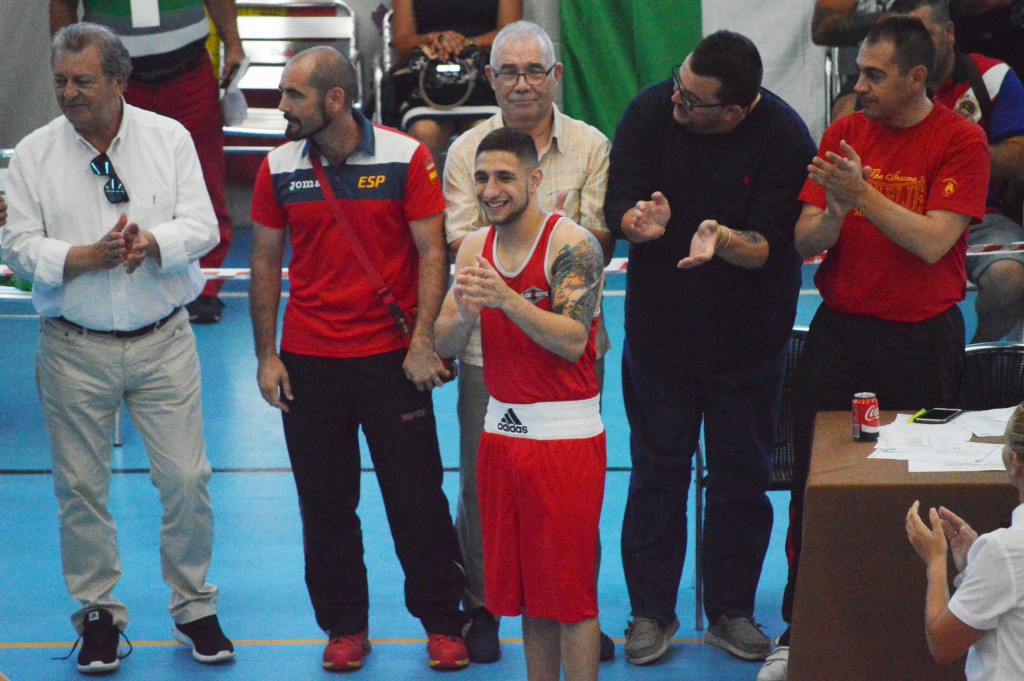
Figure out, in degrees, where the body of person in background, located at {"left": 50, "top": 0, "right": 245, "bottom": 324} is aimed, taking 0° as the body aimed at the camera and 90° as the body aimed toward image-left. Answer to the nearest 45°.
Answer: approximately 0°

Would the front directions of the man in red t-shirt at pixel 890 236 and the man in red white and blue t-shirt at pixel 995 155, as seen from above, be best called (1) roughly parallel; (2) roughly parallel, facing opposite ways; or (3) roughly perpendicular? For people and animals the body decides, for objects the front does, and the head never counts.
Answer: roughly parallel

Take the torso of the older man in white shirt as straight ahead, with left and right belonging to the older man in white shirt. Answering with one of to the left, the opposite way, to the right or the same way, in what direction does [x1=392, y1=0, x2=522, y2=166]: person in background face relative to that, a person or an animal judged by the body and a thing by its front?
the same way

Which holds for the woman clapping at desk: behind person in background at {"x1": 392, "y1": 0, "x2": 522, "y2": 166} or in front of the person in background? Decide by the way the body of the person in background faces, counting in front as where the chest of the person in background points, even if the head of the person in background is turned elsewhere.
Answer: in front

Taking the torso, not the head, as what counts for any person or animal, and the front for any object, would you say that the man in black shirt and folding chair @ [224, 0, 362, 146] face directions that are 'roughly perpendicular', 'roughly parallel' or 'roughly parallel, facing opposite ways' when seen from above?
roughly parallel

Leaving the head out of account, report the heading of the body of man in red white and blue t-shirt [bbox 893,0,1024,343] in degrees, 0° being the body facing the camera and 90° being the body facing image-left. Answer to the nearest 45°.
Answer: approximately 45°

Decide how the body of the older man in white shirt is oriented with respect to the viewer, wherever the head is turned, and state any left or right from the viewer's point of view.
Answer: facing the viewer

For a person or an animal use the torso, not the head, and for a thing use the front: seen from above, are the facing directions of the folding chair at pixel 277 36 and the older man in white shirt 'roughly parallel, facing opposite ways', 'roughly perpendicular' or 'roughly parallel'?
roughly parallel

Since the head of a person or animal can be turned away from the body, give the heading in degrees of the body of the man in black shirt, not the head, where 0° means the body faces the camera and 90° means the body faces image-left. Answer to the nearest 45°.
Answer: approximately 0°

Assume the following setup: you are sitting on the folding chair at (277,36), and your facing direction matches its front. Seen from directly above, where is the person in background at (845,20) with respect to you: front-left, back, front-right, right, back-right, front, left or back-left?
front-left

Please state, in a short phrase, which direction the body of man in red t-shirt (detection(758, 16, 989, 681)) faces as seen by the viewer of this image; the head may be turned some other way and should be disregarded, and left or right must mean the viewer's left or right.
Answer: facing the viewer and to the left of the viewer

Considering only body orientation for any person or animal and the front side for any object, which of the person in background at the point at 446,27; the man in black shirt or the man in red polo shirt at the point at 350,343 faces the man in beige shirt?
the person in background

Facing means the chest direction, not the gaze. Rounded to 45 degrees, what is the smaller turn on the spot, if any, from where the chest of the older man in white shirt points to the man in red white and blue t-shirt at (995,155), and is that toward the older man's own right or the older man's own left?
approximately 90° to the older man's own left

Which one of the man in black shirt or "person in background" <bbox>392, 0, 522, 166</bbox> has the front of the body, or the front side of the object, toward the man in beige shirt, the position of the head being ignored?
the person in background

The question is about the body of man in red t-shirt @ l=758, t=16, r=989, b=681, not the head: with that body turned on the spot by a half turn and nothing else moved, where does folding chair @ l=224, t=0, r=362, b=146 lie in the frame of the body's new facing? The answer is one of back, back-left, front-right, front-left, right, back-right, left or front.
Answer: left

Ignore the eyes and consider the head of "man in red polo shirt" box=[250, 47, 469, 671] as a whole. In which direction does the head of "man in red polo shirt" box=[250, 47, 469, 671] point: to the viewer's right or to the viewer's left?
to the viewer's left

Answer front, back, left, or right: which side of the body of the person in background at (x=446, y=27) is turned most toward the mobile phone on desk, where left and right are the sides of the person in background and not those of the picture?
front

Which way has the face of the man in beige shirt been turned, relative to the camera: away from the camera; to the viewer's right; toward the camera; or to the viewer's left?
toward the camera

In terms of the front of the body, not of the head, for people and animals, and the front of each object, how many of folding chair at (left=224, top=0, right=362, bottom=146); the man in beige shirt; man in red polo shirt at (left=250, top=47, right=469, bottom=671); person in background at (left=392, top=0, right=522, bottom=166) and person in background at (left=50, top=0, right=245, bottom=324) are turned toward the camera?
5
